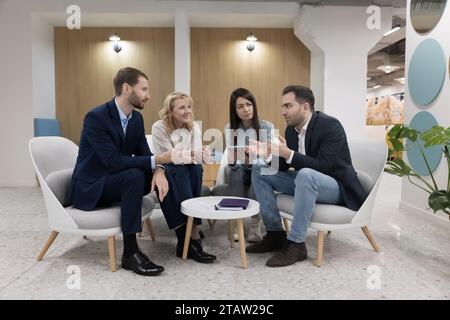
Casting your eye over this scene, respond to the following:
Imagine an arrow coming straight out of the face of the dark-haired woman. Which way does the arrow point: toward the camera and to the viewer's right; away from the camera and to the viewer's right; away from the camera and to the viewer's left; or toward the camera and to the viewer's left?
toward the camera and to the viewer's right

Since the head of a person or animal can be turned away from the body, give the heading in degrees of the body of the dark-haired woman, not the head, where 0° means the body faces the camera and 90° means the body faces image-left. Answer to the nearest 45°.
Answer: approximately 0°

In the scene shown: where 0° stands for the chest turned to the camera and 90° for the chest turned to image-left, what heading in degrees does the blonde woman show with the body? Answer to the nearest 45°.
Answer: approximately 315°

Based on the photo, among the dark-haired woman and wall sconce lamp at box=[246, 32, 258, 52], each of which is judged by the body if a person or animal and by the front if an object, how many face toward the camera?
2

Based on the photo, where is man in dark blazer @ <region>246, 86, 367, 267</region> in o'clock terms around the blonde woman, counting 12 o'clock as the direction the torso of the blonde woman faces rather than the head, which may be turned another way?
The man in dark blazer is roughly at 11 o'clock from the blonde woman.

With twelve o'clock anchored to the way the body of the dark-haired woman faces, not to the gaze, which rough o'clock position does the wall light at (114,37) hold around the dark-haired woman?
The wall light is roughly at 5 o'clock from the dark-haired woman.

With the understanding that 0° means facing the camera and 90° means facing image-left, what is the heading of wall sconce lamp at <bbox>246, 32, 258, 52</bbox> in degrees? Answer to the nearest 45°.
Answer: approximately 0°

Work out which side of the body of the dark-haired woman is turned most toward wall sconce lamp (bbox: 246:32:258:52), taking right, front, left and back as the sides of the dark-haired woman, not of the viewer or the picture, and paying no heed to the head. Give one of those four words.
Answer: back

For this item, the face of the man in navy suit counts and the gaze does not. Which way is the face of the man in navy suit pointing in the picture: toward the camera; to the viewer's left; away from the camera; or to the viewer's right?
to the viewer's right

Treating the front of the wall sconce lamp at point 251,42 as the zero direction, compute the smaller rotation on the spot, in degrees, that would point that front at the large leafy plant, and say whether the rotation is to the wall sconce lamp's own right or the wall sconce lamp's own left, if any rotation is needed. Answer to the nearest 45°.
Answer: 0° — it already faces it
